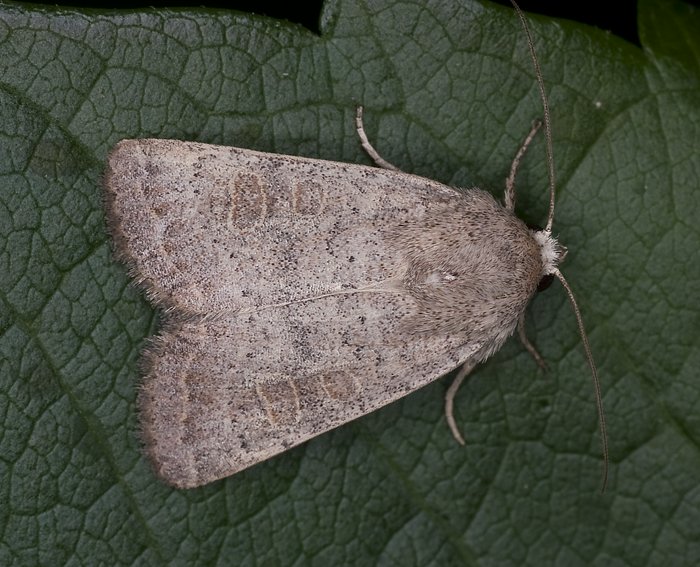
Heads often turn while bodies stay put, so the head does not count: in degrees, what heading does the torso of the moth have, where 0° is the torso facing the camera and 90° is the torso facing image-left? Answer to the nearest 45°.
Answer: approximately 270°
